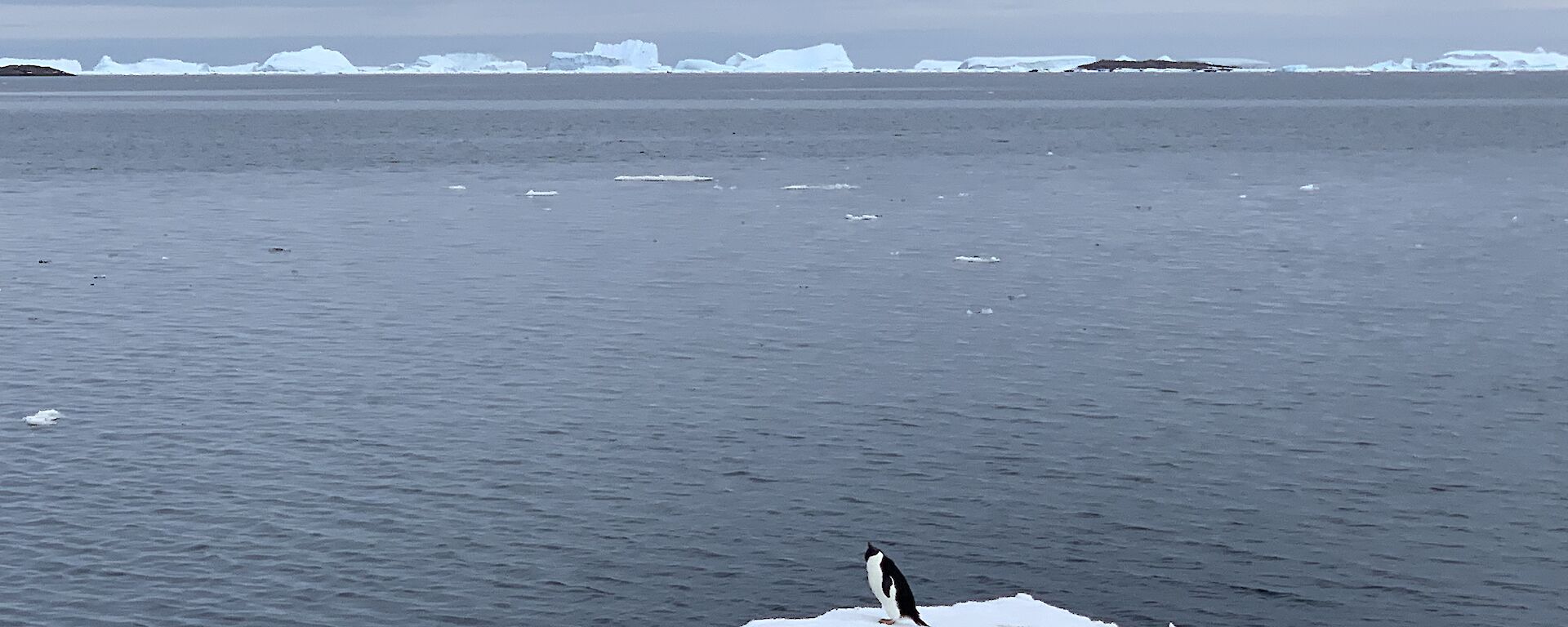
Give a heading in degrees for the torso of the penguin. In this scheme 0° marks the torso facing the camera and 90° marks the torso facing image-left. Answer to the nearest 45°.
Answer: approximately 90°

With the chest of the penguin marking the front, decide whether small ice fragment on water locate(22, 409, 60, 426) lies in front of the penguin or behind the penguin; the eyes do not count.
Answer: in front
